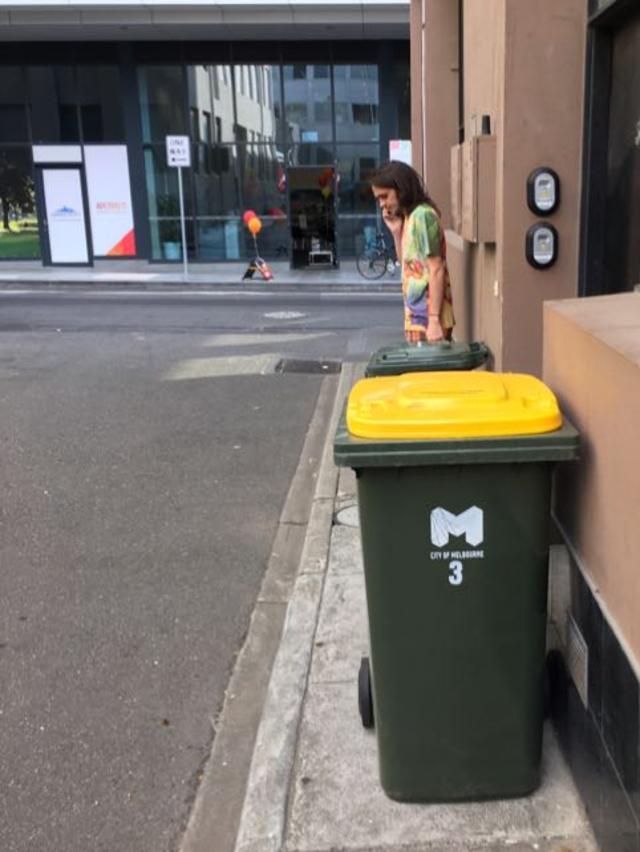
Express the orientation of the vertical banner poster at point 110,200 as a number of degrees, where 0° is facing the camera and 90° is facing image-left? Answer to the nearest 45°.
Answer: approximately 0°

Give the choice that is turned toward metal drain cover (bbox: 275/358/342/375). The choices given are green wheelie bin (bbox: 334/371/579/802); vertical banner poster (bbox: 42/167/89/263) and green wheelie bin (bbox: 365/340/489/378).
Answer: the vertical banner poster

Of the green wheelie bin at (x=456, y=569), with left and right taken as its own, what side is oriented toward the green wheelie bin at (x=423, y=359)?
back

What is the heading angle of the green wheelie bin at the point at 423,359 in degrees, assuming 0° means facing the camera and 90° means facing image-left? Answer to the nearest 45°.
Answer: approximately 0°

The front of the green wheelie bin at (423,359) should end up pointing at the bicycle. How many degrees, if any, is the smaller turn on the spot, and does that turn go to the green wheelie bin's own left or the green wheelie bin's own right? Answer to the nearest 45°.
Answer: approximately 180°

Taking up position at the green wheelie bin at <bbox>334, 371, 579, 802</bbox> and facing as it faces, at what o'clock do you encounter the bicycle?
The bicycle is roughly at 6 o'clock from the green wheelie bin.

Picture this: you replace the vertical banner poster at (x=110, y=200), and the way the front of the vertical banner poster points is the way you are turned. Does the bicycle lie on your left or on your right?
on your left

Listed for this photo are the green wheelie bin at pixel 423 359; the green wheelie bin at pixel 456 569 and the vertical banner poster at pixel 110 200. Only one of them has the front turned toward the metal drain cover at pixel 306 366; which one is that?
the vertical banner poster
